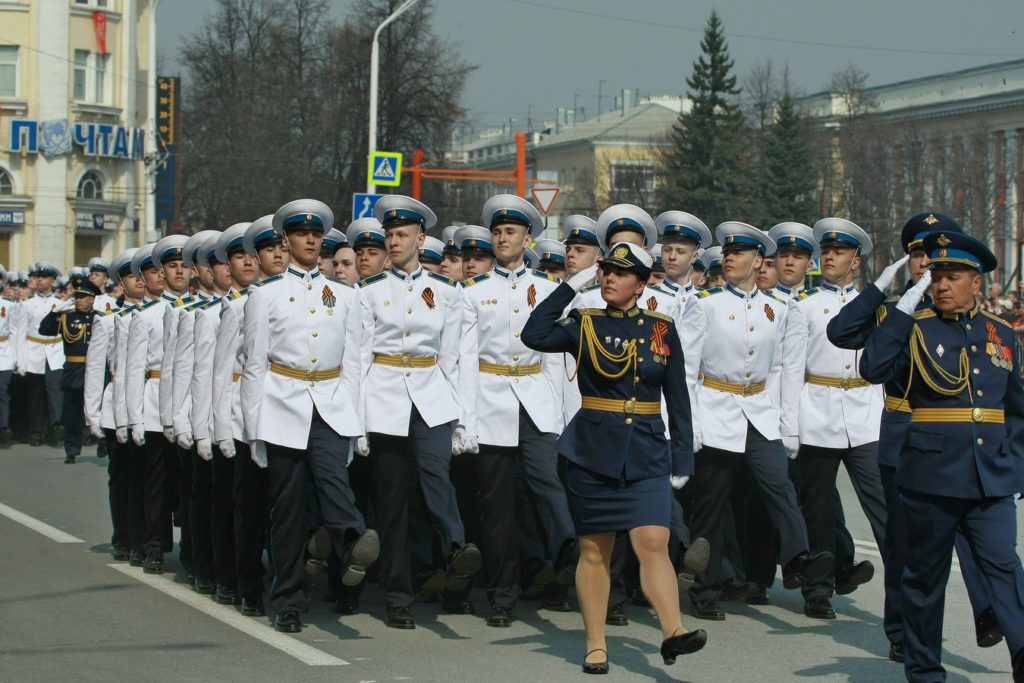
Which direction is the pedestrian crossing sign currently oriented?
toward the camera

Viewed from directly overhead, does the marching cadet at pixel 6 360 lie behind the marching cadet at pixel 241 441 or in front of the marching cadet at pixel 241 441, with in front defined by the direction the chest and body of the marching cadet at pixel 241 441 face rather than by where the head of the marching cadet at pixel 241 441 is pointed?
behind

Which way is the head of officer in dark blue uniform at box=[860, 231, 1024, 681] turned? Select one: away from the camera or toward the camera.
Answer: toward the camera

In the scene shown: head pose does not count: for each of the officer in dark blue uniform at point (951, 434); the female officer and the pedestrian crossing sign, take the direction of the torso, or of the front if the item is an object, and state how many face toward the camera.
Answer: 3

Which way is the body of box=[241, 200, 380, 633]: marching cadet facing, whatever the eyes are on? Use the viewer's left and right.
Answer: facing the viewer and to the right of the viewer

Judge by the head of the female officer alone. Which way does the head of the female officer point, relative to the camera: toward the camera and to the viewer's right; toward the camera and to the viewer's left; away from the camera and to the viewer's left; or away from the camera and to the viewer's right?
toward the camera and to the viewer's left

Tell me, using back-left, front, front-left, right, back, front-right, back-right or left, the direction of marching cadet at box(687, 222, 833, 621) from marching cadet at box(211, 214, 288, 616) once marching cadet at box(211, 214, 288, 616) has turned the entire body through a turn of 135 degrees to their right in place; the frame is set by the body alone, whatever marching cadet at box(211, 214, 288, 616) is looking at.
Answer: back

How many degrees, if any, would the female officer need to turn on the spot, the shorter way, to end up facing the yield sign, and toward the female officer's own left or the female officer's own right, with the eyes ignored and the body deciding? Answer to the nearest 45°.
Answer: approximately 180°

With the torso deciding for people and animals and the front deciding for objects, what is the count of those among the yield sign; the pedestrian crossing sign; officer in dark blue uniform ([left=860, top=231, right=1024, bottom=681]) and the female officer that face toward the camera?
4

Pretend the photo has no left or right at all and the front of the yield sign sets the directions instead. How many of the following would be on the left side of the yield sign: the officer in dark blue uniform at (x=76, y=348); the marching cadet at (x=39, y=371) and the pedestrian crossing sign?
0

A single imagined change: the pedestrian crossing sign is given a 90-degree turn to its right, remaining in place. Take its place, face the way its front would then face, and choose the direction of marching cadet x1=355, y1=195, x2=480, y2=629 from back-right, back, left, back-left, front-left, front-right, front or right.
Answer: left

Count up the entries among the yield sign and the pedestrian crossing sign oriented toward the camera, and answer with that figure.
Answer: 2

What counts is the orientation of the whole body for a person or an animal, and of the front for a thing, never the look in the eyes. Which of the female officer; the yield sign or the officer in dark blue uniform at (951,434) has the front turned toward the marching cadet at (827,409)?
the yield sign
